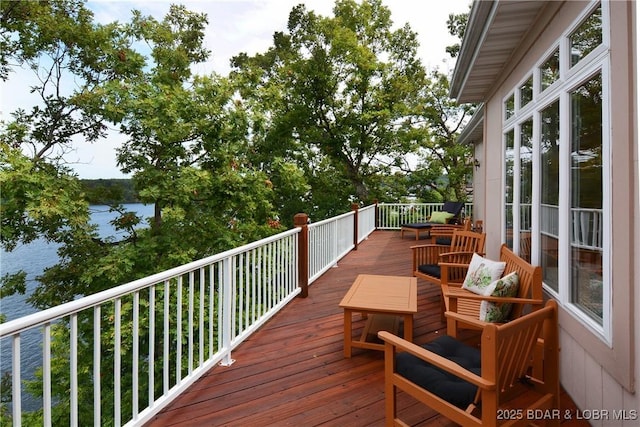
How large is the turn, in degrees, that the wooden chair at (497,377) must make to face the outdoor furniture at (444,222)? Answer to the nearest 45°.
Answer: approximately 45° to its right

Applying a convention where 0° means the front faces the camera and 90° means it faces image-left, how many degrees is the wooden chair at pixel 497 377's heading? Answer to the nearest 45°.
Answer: approximately 135°

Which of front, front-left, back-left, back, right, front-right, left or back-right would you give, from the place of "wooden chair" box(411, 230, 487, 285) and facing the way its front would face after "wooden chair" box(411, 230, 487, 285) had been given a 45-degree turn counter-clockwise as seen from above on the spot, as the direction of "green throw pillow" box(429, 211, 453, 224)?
back

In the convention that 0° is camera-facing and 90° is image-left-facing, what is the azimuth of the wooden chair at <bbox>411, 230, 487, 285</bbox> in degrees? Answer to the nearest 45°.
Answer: approximately 45°

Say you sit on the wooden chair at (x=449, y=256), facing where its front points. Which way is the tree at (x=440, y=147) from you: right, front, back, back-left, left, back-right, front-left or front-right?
back-right

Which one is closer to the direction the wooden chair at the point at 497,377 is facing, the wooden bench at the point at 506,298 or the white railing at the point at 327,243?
the white railing

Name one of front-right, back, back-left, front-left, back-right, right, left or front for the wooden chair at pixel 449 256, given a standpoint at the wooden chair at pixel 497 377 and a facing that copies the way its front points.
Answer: front-right

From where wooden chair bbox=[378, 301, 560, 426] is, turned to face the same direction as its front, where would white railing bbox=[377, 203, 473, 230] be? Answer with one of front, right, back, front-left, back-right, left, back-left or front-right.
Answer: front-right

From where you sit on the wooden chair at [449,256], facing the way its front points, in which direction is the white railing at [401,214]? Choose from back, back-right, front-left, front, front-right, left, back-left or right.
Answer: back-right
